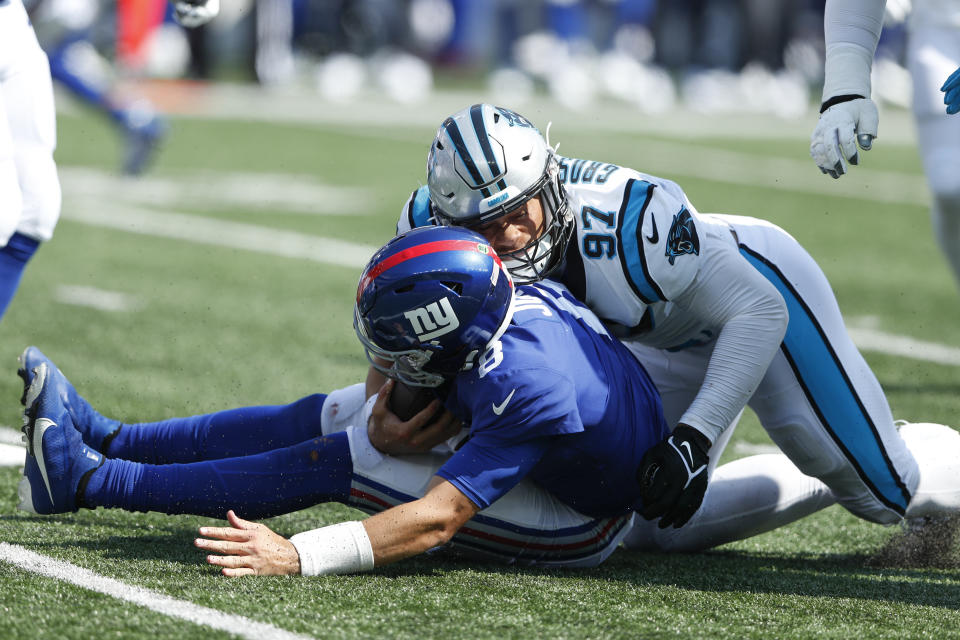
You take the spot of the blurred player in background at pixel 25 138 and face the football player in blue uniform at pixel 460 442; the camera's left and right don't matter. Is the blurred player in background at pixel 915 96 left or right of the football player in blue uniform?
left
